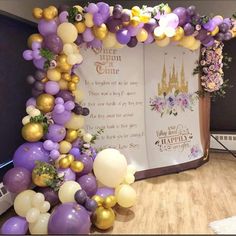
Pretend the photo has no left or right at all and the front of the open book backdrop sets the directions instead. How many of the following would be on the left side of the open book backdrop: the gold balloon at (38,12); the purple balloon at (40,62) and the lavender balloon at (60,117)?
0

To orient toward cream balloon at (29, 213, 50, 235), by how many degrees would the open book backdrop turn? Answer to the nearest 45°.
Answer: approximately 45° to its right

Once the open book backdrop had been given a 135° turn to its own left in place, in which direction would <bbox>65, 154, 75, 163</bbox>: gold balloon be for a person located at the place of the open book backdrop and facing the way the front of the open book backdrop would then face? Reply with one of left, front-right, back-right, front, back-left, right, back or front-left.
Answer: back

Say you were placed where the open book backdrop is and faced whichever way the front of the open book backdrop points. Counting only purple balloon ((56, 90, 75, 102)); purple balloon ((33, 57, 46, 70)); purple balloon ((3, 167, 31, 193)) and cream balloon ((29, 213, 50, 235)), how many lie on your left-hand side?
0

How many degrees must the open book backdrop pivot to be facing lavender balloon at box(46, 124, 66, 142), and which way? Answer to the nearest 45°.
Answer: approximately 45° to its right

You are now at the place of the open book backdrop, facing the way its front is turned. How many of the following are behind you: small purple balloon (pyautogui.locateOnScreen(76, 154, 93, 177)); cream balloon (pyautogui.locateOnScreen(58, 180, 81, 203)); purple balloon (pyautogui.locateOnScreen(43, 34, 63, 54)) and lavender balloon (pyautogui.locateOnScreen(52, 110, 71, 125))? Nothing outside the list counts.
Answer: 0

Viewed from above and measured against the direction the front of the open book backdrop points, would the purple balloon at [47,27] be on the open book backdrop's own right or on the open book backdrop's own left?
on the open book backdrop's own right

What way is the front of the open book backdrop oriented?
toward the camera

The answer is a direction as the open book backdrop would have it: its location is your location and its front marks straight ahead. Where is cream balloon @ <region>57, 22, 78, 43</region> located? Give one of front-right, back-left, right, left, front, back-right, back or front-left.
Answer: front-right
